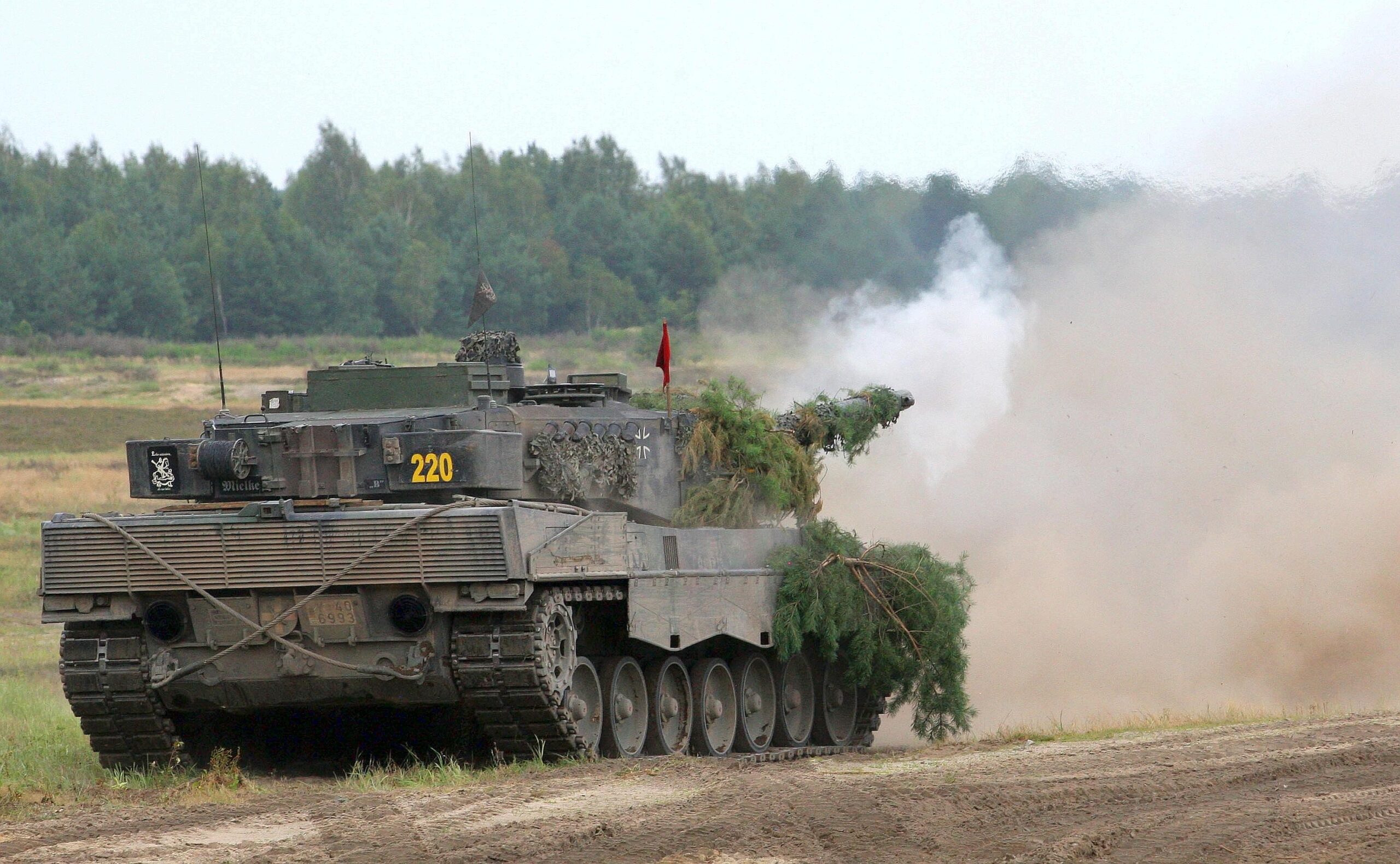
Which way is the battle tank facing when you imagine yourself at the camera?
facing away from the viewer and to the right of the viewer
